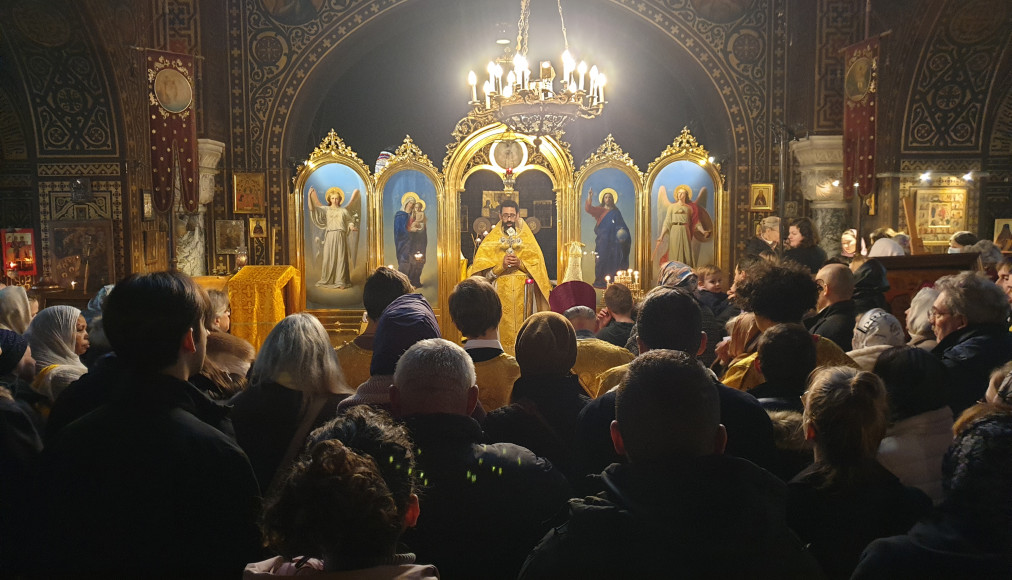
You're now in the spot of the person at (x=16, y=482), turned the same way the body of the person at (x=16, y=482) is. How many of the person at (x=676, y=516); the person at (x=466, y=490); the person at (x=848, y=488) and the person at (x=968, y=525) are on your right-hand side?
4

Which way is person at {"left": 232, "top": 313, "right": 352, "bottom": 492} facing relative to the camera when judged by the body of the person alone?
away from the camera

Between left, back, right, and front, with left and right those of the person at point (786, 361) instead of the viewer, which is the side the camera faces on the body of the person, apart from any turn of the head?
back

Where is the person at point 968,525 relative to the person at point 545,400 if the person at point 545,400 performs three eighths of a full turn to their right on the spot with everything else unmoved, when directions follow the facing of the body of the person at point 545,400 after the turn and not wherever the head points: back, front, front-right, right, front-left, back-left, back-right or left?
front

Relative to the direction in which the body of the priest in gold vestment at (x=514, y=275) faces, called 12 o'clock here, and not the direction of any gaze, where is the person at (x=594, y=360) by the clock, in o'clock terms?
The person is roughly at 12 o'clock from the priest in gold vestment.

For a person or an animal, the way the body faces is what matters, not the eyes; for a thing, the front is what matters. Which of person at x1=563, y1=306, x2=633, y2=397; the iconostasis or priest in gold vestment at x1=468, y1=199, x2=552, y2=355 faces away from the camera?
the person

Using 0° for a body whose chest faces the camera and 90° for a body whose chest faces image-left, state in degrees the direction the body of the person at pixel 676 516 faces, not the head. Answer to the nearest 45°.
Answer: approximately 180°

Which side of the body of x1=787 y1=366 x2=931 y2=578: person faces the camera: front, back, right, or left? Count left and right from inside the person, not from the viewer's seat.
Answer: back

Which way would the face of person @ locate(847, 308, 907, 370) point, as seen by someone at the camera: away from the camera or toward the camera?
away from the camera

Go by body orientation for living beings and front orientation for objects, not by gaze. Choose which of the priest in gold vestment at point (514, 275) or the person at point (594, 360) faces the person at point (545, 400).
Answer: the priest in gold vestment

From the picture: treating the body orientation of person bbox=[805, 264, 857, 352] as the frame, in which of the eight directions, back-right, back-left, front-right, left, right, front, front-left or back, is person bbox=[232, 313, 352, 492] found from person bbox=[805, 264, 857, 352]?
left

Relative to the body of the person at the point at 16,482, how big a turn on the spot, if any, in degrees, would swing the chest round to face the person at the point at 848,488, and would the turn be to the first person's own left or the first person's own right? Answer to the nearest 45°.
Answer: approximately 90° to the first person's own right

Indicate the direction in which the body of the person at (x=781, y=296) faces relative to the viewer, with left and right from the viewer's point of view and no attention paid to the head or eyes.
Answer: facing away from the viewer and to the left of the viewer

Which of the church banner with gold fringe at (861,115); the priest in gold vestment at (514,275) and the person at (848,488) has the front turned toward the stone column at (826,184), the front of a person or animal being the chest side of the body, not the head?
the person
